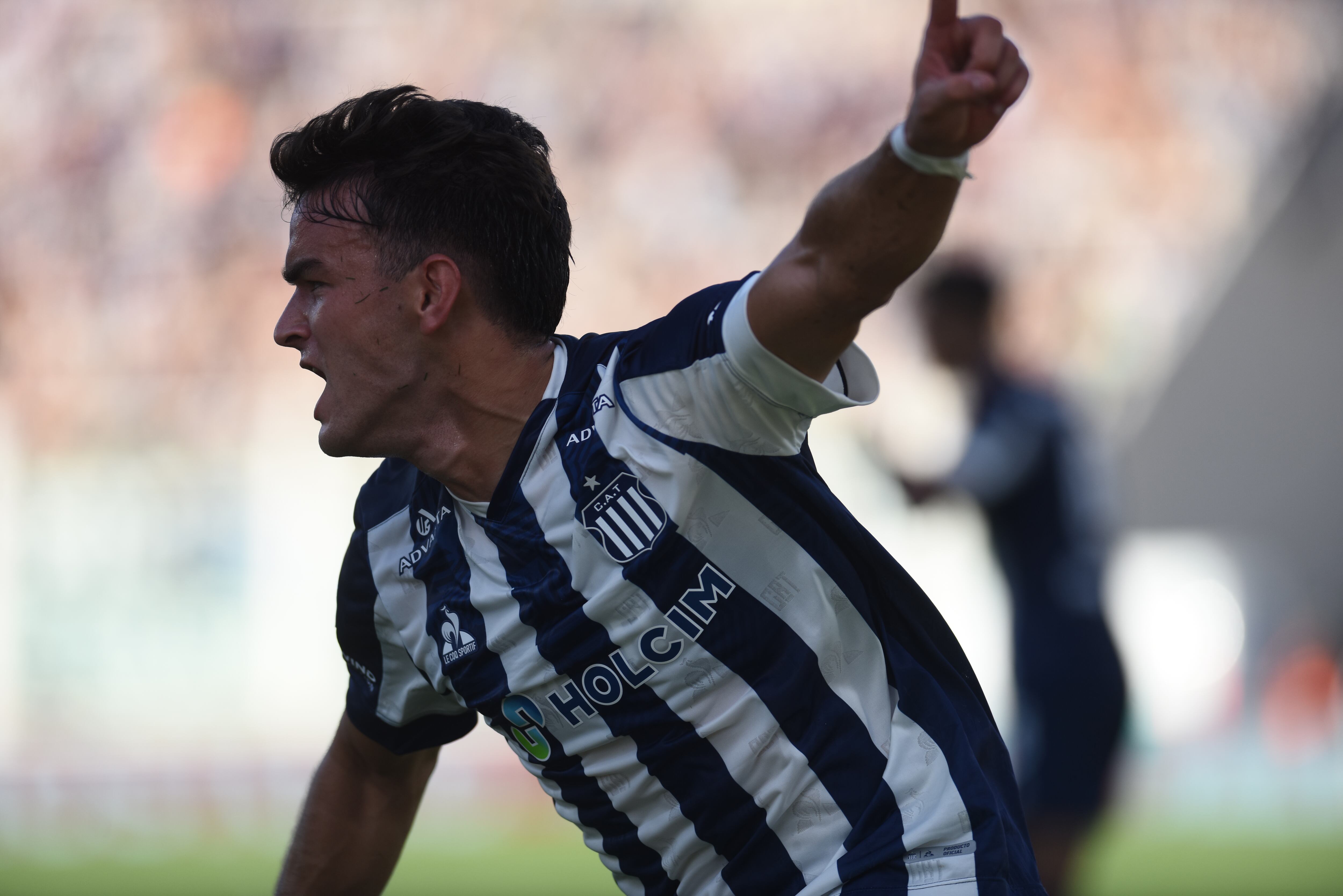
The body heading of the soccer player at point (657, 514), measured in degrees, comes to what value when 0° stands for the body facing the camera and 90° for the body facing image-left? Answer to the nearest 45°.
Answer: approximately 45°

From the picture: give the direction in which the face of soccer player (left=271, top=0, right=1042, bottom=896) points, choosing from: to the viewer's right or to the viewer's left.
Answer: to the viewer's left

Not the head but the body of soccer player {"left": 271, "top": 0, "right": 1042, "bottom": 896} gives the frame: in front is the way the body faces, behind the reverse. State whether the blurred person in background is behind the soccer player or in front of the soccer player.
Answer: behind
